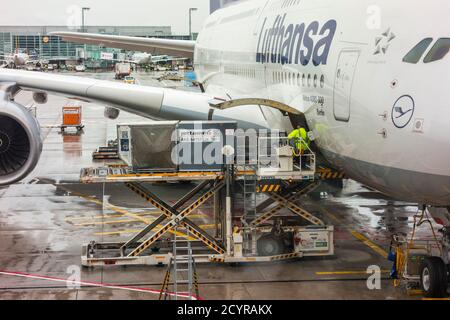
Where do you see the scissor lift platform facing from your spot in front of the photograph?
facing to the right of the viewer
